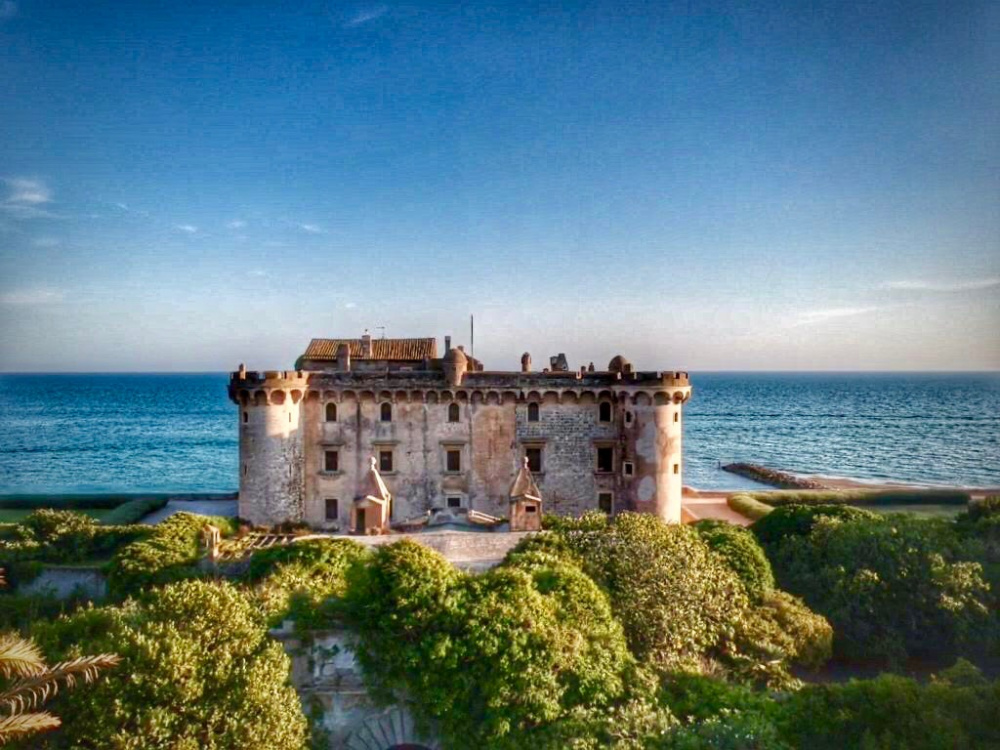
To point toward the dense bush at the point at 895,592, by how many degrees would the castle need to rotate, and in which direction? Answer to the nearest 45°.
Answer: approximately 45° to its left

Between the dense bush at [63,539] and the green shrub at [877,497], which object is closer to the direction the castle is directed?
the dense bush

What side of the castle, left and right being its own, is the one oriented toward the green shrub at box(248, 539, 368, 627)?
front

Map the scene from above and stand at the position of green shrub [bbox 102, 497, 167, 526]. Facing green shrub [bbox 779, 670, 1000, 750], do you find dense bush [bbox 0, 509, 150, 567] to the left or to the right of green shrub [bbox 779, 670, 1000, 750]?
right

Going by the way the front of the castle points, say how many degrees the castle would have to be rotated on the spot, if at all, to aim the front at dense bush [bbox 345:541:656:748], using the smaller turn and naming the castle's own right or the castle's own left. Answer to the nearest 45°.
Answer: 0° — it already faces it

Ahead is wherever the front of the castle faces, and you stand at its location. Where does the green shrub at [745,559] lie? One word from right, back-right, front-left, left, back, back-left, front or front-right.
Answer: front-left

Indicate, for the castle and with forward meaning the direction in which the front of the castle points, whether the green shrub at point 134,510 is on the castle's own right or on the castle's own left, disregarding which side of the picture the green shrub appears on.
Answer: on the castle's own right

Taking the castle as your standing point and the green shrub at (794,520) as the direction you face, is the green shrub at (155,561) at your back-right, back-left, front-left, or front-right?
back-right

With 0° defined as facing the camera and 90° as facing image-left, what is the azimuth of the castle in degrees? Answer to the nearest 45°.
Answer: approximately 0°

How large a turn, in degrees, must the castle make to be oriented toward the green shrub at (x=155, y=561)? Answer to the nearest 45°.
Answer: approximately 45° to its right

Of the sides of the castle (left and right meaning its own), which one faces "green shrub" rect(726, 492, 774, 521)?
left
